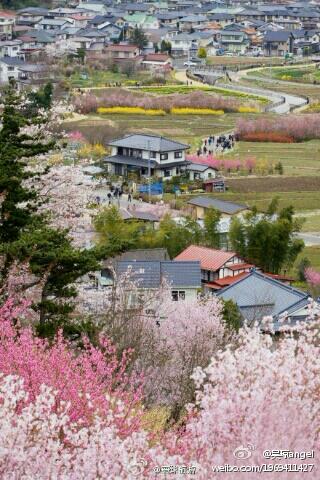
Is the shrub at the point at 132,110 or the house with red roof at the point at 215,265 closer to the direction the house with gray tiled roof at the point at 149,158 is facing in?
the house with red roof

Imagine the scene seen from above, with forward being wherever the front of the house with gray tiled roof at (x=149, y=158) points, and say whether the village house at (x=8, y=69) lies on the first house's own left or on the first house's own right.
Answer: on the first house's own right

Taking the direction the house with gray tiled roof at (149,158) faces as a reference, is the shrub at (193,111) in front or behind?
behind

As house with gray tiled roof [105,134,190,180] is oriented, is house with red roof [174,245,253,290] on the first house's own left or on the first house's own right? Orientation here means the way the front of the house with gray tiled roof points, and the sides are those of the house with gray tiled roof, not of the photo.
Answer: on the first house's own left

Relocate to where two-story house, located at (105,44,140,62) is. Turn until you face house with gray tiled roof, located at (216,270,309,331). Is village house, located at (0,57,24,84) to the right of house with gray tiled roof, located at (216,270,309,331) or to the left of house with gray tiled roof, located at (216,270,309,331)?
right

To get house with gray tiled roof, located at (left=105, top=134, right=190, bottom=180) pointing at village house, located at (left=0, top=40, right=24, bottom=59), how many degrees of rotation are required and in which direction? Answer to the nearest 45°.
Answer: approximately 135° to its right

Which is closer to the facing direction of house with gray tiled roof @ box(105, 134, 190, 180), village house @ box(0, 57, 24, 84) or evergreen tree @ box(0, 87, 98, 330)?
the evergreen tree

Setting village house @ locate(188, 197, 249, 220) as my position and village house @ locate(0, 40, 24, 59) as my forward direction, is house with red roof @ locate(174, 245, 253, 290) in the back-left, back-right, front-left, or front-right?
back-left

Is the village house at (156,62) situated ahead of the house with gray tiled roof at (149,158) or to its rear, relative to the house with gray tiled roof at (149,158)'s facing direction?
to the rear

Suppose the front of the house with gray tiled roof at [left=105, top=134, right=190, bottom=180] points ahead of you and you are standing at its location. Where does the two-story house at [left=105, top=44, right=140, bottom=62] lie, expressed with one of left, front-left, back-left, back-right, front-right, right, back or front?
back-right

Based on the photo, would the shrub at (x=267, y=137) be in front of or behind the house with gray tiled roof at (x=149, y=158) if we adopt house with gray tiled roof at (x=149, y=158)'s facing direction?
behind

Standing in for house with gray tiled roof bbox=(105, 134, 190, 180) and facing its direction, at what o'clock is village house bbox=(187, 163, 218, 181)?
The village house is roughly at 8 o'clock from the house with gray tiled roof.

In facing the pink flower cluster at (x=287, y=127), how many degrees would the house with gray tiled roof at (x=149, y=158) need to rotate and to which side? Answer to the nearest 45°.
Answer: approximately 180°

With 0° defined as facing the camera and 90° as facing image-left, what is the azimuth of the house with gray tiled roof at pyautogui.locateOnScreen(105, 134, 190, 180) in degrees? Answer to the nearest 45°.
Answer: approximately 45°
